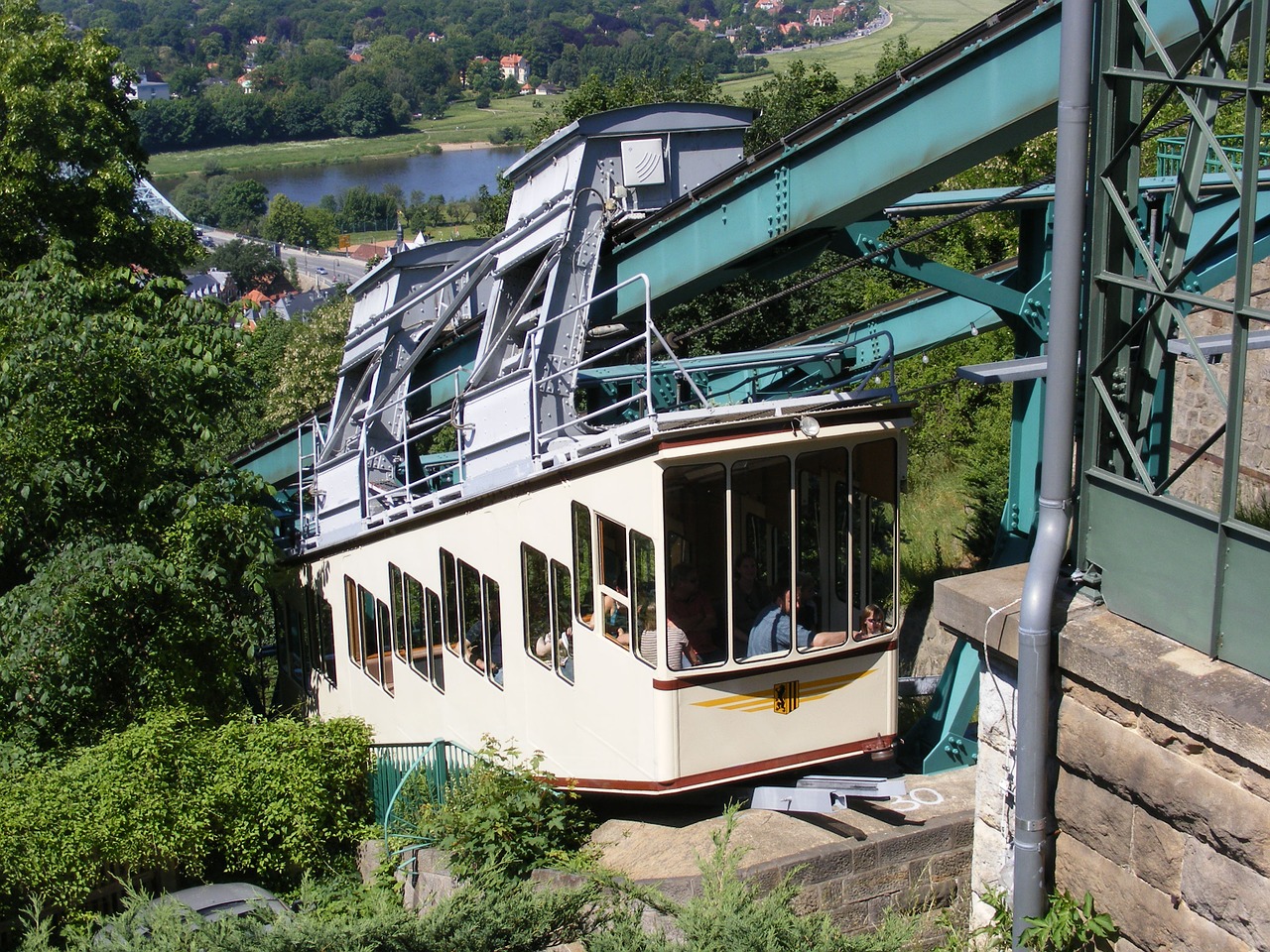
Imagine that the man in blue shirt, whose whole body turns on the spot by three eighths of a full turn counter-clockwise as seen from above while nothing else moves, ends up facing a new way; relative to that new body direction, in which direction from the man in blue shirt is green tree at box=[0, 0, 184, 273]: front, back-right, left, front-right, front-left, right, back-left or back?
front

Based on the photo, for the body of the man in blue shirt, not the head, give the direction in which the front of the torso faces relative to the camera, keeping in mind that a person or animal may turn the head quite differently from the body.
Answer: to the viewer's right

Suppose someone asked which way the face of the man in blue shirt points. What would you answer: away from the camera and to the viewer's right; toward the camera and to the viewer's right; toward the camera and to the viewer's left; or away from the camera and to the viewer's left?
toward the camera and to the viewer's right

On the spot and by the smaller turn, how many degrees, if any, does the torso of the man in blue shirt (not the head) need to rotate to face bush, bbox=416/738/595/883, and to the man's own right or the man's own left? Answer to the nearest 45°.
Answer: approximately 180°

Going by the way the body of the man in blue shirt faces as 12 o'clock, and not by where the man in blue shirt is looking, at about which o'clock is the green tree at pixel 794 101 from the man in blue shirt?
The green tree is roughly at 9 o'clock from the man in blue shirt.

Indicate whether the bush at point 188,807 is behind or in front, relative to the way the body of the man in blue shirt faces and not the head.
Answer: behind

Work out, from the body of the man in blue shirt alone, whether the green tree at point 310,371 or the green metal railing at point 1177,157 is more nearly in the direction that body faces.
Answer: the green metal railing

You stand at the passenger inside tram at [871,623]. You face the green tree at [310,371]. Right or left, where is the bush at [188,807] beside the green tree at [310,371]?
left
